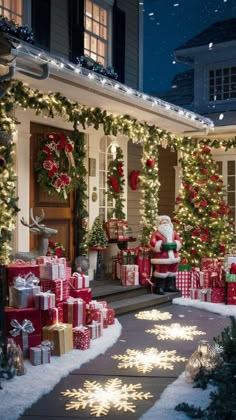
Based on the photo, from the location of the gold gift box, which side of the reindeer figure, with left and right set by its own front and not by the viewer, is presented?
right

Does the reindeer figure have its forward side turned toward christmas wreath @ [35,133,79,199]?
no

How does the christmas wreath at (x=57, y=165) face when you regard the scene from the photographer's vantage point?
facing the viewer and to the right of the viewer

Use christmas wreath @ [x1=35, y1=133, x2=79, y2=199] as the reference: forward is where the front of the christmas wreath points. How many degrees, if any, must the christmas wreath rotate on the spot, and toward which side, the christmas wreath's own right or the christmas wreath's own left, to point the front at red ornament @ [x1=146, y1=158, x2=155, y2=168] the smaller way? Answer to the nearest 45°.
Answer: approximately 90° to the christmas wreath's own left

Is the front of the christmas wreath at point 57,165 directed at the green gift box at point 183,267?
no

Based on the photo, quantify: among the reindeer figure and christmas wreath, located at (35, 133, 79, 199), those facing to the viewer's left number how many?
0

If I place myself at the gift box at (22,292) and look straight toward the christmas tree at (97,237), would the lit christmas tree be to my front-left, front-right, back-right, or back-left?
front-right

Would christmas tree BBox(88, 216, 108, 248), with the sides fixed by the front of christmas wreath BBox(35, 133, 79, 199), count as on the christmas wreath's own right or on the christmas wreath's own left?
on the christmas wreath's own left

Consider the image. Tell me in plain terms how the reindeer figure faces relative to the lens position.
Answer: facing to the right of the viewer

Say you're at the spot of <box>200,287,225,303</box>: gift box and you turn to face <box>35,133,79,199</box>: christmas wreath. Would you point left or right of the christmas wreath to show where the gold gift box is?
left

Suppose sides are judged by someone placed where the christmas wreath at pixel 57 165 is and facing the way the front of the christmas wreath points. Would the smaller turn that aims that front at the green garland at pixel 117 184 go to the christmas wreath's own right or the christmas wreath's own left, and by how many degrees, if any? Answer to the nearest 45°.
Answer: approximately 90° to the christmas wreath's own left

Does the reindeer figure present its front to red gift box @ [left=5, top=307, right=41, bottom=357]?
no

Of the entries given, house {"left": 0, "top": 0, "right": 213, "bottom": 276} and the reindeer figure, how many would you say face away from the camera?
0

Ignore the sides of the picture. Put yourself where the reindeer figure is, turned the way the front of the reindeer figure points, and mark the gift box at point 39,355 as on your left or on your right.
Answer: on your right
